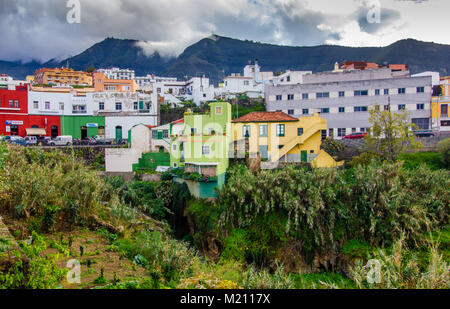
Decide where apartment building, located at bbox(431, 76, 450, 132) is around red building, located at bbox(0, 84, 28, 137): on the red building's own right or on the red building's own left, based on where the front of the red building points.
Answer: on the red building's own left

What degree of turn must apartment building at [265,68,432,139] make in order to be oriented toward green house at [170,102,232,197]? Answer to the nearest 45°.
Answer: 0° — it already faces it

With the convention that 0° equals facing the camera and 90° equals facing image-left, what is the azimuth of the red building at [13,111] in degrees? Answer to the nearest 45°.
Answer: approximately 0°

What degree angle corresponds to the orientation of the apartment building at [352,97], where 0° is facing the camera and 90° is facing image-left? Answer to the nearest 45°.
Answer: approximately 0°

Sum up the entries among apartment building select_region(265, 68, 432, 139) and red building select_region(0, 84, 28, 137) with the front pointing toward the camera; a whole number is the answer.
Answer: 2

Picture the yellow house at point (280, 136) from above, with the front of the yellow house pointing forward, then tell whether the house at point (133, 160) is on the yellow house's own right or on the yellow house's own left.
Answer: on the yellow house's own right

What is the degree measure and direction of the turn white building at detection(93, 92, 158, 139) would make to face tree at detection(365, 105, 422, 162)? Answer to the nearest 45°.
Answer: approximately 45° to its left

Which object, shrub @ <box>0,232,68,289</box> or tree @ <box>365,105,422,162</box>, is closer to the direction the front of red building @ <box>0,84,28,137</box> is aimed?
the shrub
